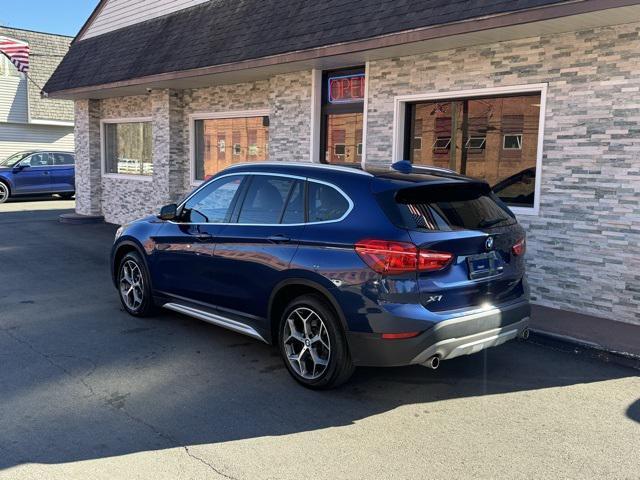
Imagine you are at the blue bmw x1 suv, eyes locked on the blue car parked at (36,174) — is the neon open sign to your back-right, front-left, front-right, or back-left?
front-right

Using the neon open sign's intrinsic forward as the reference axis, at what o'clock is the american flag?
The american flag is roughly at 3 o'clock from the neon open sign.

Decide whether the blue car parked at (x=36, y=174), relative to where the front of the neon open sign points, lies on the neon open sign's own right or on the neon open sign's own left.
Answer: on the neon open sign's own right

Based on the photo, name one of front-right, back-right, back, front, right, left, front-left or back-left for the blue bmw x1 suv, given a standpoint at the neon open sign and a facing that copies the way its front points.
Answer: front-left

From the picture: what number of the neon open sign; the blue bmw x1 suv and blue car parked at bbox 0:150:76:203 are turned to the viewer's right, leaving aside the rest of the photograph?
0

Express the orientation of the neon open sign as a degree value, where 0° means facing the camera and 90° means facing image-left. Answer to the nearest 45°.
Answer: approximately 45°

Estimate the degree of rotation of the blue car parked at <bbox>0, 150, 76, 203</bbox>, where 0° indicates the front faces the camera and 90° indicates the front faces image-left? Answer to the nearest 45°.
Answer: approximately 45°

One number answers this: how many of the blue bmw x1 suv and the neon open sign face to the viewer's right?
0

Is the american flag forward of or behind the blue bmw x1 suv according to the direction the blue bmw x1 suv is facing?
forward

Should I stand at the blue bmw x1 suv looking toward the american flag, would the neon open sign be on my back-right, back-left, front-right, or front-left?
front-right

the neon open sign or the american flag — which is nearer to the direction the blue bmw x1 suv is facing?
the american flag

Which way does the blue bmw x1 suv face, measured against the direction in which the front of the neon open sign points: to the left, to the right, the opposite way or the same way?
to the right

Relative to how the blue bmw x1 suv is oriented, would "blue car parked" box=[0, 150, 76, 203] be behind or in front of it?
in front

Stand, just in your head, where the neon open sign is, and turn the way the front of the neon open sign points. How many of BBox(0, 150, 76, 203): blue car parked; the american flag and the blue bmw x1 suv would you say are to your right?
2

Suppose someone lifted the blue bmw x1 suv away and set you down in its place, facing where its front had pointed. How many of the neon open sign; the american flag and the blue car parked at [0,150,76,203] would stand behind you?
0

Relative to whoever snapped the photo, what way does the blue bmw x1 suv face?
facing away from the viewer and to the left of the viewer
